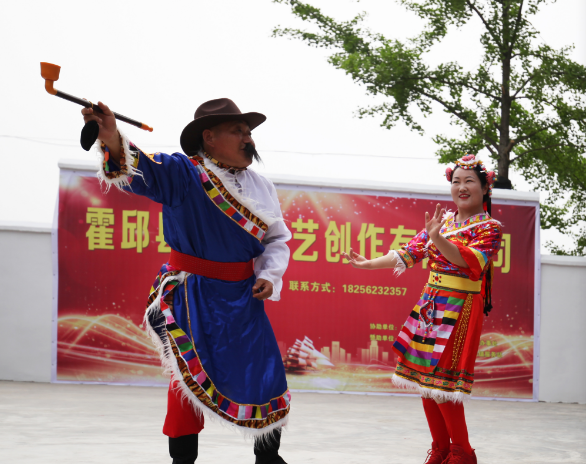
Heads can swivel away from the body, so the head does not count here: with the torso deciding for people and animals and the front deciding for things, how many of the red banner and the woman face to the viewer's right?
0

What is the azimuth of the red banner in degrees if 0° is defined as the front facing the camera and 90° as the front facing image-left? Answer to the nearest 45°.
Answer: approximately 0°

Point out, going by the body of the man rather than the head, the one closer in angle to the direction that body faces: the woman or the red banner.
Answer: the woman

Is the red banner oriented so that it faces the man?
yes

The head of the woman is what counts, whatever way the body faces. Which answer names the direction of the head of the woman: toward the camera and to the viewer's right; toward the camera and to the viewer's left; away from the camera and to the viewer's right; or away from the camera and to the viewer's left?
toward the camera and to the viewer's left

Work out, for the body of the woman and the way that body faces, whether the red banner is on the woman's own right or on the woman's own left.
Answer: on the woman's own right

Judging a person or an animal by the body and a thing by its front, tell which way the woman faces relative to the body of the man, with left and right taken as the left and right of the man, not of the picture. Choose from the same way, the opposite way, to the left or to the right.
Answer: to the right

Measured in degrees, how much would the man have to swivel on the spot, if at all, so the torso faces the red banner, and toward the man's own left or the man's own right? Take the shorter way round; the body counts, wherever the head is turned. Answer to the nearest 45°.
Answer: approximately 135° to the man's own left

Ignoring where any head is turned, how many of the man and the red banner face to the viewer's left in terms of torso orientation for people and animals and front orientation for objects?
0

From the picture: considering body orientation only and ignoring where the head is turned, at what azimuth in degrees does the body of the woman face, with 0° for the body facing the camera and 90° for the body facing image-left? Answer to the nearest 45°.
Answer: approximately 45°
